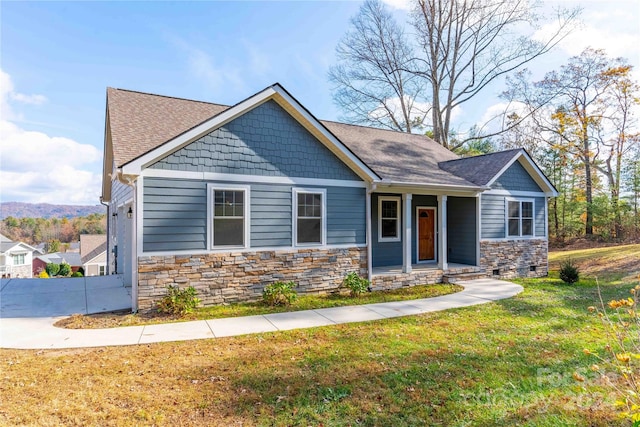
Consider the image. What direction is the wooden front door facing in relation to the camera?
toward the camera

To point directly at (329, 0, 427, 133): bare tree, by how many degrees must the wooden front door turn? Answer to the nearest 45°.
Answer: approximately 180°

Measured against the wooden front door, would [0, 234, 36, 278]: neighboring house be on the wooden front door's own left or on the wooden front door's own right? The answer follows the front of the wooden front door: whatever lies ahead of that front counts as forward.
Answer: on the wooden front door's own right

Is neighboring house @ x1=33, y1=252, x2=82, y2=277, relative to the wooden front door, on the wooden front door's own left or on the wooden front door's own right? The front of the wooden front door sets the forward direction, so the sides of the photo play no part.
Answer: on the wooden front door's own right

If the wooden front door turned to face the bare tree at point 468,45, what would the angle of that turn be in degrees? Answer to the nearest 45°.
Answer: approximately 180°

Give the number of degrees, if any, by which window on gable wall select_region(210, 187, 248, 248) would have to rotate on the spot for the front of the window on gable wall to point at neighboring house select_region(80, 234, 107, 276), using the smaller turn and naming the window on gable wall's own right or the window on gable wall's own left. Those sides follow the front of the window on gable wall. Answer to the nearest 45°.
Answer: approximately 180°

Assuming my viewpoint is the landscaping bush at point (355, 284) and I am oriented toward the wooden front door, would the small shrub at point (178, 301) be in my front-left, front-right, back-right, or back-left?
back-left

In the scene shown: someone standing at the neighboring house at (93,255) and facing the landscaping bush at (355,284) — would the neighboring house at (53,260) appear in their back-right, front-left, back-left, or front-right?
back-right

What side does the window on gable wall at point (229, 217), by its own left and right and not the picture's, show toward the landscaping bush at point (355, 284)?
left

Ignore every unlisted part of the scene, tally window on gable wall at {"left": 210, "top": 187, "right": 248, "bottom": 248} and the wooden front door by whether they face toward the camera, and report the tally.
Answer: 2

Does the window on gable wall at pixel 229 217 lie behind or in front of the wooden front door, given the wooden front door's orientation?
in front

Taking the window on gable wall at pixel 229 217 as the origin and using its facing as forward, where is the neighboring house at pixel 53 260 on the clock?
The neighboring house is roughly at 5 o'clock from the window on gable wall.

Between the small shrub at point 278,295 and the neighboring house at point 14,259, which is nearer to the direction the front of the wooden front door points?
the small shrub

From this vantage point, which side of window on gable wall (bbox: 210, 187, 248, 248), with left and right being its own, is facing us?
front
